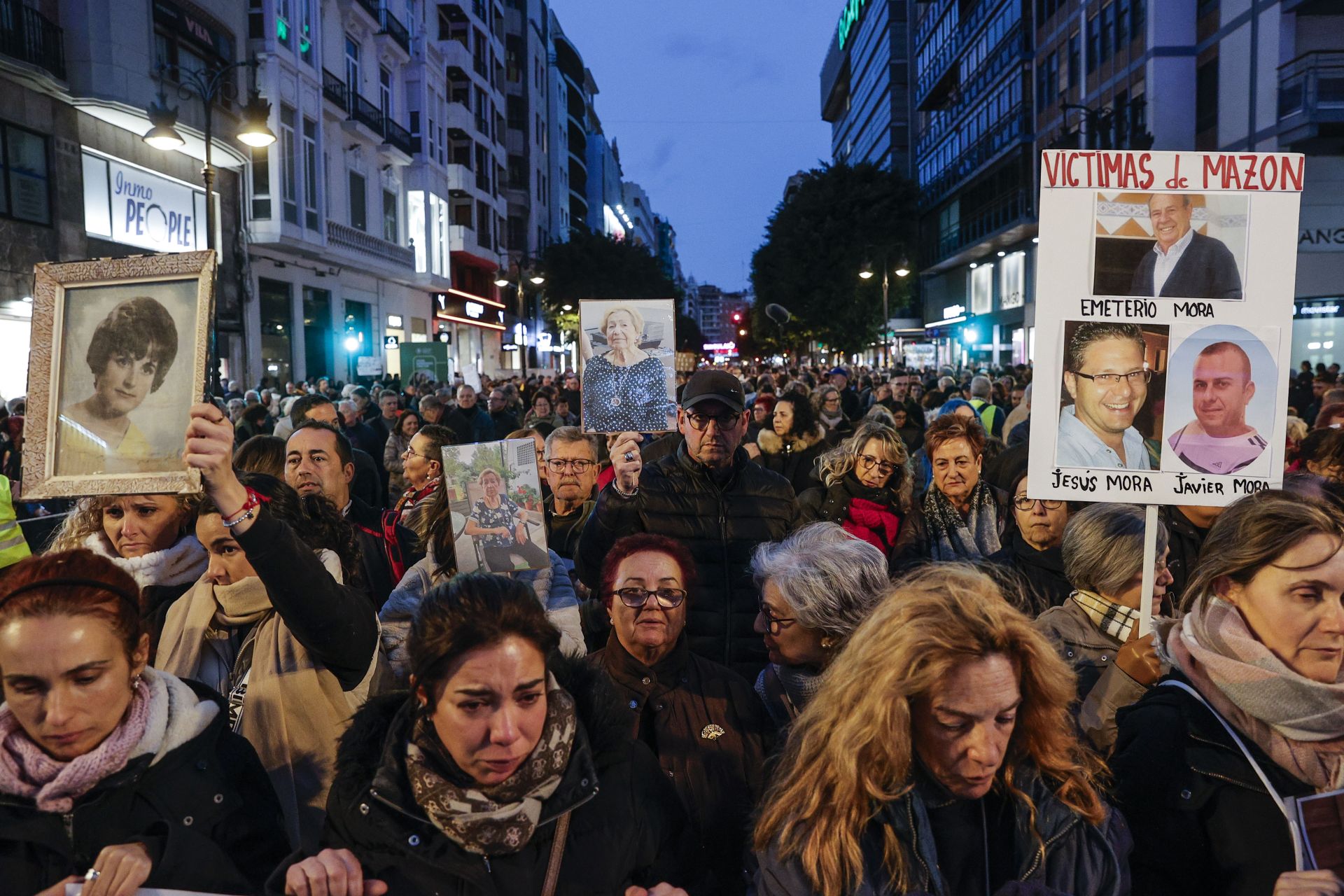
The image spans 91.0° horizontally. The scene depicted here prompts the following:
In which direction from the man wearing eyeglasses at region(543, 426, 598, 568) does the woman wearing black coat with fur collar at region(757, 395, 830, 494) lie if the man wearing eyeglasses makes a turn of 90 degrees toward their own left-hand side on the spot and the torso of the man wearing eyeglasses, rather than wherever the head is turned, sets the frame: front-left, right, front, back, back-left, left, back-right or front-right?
front-left

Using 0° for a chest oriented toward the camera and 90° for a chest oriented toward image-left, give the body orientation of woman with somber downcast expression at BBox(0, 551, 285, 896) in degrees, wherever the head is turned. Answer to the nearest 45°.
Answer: approximately 45°

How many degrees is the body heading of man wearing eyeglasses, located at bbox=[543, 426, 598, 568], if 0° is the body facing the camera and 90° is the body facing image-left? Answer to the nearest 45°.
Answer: approximately 0°

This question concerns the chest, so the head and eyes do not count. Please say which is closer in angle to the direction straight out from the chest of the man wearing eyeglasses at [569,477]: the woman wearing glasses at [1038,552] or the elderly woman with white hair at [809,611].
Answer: the elderly woman with white hair

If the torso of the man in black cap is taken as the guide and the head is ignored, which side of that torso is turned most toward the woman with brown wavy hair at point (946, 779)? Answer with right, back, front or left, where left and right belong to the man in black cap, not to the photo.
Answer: front

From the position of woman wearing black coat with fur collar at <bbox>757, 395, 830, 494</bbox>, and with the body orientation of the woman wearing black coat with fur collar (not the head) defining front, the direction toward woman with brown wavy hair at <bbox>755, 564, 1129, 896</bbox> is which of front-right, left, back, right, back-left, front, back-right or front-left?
front-left
